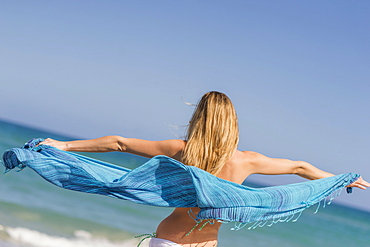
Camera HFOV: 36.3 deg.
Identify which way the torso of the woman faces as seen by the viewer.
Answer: away from the camera

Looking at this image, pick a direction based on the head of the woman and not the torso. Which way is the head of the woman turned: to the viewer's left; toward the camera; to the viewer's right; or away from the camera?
away from the camera
